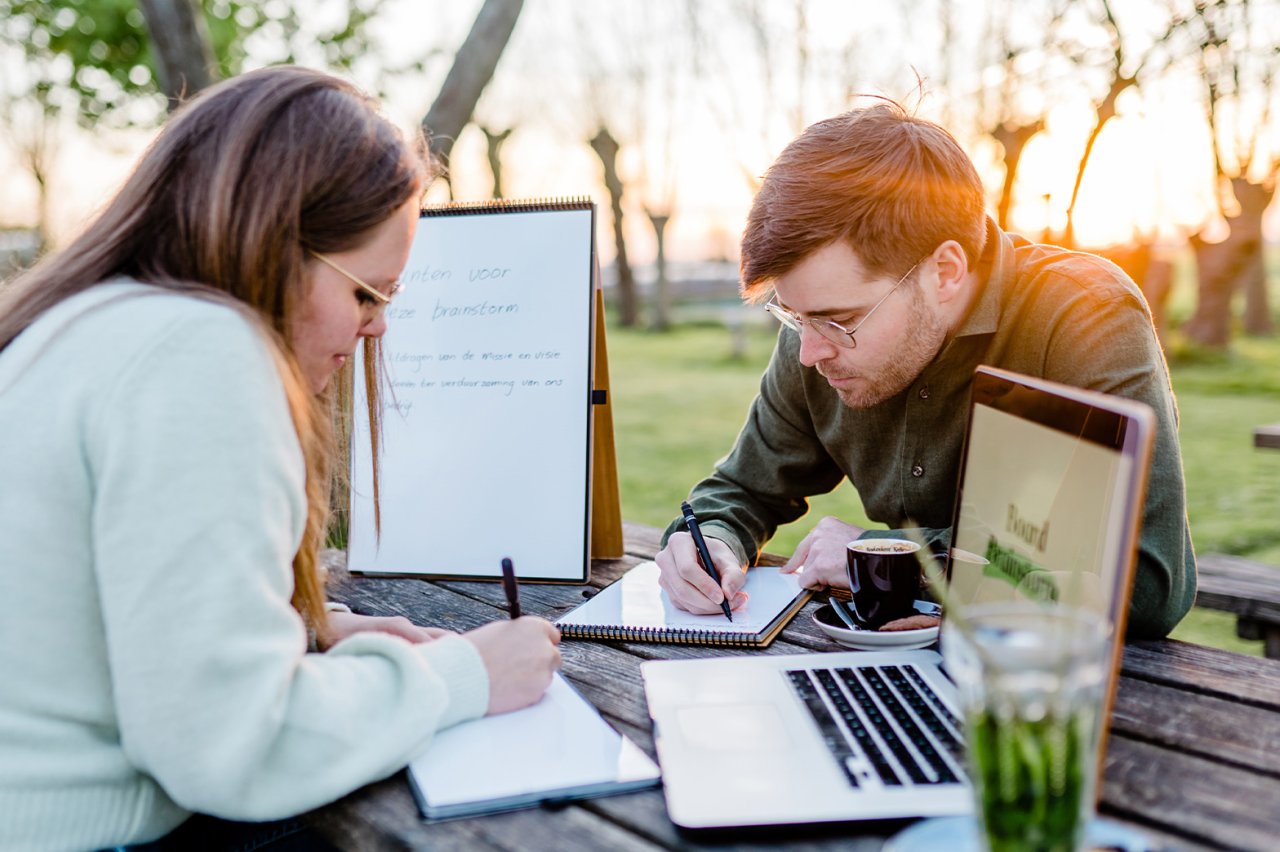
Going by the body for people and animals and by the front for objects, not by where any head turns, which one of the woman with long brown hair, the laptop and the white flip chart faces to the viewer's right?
the woman with long brown hair

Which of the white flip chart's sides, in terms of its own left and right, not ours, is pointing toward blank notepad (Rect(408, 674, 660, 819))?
front

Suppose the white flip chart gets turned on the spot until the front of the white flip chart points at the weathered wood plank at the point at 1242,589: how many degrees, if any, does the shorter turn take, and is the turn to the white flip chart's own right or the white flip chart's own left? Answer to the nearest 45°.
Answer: approximately 90° to the white flip chart's own left

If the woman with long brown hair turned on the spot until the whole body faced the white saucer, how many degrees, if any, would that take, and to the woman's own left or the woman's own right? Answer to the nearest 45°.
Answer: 0° — they already face it

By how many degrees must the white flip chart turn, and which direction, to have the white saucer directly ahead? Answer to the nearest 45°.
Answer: approximately 45° to its left

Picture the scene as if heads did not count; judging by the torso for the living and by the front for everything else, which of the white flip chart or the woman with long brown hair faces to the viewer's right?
the woman with long brown hair

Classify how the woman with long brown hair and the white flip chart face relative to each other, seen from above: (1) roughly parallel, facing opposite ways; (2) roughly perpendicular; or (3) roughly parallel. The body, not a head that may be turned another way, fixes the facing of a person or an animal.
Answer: roughly perpendicular

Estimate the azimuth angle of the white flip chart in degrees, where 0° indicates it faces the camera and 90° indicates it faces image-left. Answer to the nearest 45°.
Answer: approximately 0°

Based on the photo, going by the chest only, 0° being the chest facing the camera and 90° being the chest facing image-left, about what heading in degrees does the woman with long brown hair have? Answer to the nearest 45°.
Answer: approximately 270°

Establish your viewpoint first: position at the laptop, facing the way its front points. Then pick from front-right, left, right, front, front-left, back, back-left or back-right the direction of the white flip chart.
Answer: front-right

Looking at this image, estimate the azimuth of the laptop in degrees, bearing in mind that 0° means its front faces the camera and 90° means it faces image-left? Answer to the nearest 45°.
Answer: approximately 90°

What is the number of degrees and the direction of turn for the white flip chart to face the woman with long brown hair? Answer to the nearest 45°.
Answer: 0° — it already faces them
